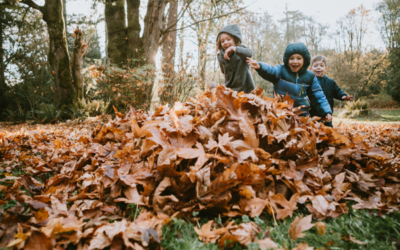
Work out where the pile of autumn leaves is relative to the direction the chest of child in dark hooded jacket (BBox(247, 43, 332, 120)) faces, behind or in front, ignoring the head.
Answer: in front

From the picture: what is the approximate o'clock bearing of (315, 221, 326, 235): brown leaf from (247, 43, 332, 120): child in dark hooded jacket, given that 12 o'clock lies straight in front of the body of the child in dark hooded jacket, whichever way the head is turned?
The brown leaf is roughly at 12 o'clock from the child in dark hooded jacket.

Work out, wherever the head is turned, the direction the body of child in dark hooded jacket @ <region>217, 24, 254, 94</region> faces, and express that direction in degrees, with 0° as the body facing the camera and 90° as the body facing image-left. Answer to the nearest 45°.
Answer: approximately 45°

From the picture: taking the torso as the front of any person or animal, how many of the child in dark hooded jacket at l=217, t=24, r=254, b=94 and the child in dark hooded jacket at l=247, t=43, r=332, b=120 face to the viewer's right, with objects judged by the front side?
0

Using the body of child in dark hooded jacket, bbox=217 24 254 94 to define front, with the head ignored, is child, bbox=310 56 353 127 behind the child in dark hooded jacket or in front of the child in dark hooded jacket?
behind

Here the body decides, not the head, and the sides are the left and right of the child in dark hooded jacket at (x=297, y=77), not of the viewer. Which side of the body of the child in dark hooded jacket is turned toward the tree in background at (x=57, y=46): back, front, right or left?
right

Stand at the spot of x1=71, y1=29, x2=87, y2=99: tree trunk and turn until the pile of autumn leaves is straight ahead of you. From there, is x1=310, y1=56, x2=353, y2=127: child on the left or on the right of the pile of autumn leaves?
left

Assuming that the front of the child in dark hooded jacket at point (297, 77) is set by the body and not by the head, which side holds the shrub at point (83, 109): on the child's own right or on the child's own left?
on the child's own right

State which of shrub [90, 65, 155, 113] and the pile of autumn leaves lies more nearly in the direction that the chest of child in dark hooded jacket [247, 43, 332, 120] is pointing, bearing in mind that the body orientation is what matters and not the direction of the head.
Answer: the pile of autumn leaves

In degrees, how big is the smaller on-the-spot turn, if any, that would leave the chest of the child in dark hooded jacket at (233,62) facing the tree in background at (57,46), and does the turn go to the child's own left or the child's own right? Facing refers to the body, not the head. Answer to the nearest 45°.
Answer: approximately 90° to the child's own right

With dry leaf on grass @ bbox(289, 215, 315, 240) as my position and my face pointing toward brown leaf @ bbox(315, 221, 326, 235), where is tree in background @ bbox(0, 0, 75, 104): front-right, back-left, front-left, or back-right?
back-left

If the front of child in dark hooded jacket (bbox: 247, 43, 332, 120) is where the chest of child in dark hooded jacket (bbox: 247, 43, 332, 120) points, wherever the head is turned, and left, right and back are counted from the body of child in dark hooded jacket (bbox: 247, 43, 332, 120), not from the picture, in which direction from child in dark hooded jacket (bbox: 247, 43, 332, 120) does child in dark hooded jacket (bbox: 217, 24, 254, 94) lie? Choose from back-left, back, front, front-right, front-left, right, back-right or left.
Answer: right
